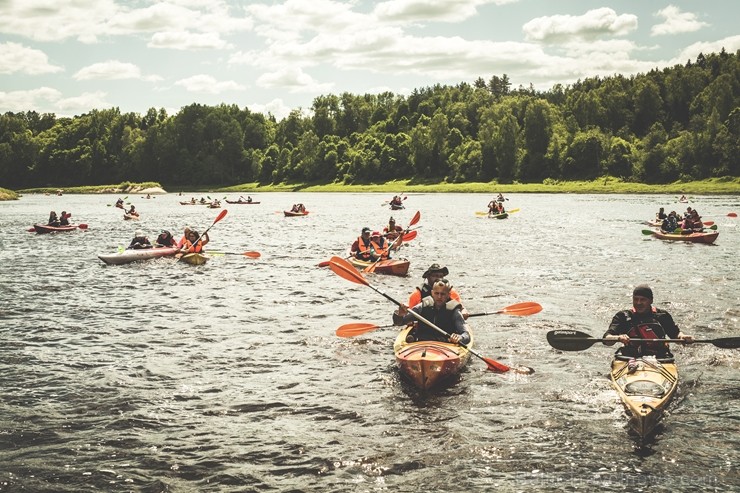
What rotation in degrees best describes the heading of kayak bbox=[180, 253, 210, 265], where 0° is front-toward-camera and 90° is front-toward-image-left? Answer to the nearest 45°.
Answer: approximately 0°

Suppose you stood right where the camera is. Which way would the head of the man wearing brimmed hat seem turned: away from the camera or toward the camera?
toward the camera

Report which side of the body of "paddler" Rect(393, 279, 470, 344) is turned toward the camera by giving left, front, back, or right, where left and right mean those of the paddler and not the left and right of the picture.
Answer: front

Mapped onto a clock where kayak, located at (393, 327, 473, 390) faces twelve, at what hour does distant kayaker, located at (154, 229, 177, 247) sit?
The distant kayaker is roughly at 5 o'clock from the kayak.

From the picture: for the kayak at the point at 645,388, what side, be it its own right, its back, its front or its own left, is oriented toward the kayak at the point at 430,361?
right

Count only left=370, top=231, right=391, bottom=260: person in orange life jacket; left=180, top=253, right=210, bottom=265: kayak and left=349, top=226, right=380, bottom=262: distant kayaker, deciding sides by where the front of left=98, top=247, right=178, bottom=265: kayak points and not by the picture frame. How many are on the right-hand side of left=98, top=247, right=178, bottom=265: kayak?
0

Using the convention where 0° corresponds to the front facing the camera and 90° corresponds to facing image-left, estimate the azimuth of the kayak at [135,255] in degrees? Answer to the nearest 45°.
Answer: approximately 45°

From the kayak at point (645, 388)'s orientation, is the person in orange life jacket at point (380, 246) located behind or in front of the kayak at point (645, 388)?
behind

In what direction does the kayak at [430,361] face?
toward the camera

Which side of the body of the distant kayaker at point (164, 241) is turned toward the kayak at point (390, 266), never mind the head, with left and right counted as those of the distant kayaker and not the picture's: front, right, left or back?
left

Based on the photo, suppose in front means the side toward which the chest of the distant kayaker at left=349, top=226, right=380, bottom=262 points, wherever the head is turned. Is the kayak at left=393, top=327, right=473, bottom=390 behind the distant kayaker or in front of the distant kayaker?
in front
